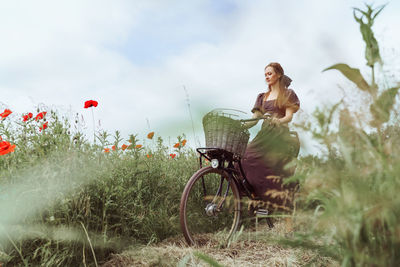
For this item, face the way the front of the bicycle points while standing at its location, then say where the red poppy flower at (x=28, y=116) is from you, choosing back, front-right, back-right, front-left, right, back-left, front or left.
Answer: front-right

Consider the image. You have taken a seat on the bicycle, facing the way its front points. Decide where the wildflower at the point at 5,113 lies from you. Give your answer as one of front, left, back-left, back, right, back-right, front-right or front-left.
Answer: front-right

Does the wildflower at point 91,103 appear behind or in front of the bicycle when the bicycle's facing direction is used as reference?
in front

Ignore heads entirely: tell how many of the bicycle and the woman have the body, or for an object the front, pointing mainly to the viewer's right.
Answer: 0

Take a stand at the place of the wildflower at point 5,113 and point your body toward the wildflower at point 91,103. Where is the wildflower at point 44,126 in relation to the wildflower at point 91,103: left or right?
right

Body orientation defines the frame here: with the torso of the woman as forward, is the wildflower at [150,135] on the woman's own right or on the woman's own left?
on the woman's own right

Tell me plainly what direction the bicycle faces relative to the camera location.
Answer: facing the viewer and to the left of the viewer
